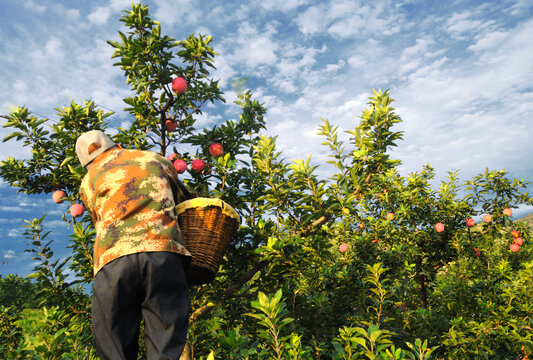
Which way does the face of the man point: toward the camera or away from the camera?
away from the camera

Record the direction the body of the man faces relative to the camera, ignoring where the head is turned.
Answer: away from the camera
